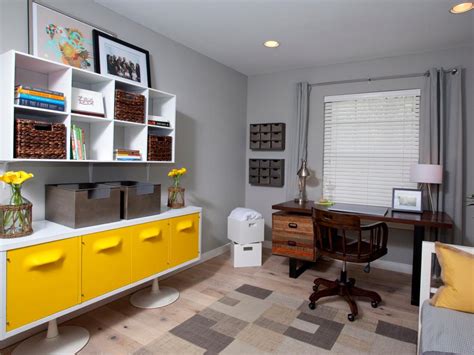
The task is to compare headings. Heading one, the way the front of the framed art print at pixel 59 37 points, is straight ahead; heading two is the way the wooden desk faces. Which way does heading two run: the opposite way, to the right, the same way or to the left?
to the right

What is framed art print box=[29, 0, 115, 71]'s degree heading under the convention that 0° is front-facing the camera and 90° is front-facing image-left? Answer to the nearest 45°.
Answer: approximately 315°

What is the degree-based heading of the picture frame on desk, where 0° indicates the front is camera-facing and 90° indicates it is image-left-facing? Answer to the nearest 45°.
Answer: approximately 0°

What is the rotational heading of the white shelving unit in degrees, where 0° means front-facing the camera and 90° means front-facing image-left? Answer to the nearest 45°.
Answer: approximately 315°

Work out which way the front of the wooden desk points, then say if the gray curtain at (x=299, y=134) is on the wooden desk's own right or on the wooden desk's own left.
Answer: on the wooden desk's own right

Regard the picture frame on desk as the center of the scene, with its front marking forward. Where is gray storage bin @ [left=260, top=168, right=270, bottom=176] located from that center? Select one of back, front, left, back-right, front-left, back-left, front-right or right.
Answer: right

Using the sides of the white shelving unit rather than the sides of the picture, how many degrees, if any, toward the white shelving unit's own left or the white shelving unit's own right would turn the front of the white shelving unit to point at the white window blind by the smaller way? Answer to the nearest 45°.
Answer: approximately 45° to the white shelving unit's own left

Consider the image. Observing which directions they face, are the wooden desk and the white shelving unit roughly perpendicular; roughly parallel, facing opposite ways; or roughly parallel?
roughly perpendicular

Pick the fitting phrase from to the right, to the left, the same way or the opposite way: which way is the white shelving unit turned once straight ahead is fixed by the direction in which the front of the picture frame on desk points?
to the left

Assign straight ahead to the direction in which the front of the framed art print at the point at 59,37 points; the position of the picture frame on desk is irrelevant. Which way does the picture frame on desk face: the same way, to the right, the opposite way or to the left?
to the right

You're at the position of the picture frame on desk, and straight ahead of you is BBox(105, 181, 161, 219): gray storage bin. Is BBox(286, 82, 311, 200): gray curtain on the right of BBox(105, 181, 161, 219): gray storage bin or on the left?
right

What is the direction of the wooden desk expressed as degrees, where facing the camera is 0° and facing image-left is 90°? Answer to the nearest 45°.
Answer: approximately 0°
